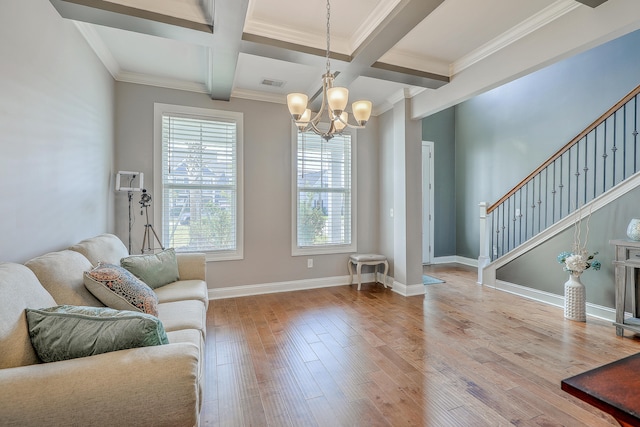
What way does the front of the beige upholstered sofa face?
to the viewer's right

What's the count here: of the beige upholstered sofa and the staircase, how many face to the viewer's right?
1

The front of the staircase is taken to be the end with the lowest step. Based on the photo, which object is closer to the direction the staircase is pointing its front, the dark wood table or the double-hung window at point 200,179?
the double-hung window

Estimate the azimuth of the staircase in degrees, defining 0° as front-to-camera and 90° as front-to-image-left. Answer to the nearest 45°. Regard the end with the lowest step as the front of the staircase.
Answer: approximately 135°

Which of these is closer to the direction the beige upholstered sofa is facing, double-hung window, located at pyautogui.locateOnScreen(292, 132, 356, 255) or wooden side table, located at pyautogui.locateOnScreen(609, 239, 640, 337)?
the wooden side table

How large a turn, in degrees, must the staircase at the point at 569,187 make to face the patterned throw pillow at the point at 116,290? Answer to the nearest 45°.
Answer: approximately 90° to its left

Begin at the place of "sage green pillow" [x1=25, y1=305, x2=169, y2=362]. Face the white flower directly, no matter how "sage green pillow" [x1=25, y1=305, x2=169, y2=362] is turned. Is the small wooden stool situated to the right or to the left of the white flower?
left

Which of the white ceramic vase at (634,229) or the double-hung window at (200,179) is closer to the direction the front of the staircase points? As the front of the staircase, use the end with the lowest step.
the double-hung window

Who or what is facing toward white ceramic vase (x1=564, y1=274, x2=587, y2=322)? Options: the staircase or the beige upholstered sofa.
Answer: the beige upholstered sofa

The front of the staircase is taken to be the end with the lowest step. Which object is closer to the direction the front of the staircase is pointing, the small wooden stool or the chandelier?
the small wooden stool
